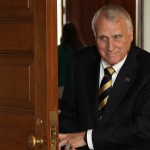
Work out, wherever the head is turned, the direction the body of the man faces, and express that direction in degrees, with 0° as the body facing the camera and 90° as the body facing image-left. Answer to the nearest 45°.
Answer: approximately 45°

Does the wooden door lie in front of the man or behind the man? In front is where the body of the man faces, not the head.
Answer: in front
